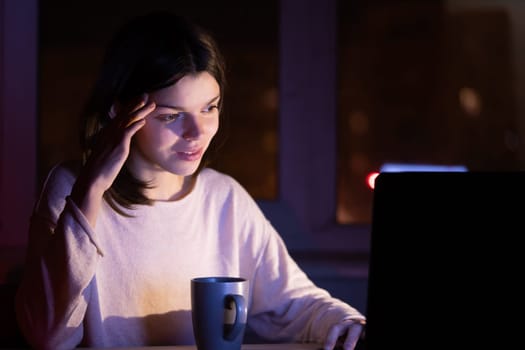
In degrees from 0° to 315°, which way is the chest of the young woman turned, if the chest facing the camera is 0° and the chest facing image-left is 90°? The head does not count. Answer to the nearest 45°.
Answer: approximately 315°

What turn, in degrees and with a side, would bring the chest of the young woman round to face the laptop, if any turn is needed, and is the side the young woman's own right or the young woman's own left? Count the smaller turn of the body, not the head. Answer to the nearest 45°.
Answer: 0° — they already face it
